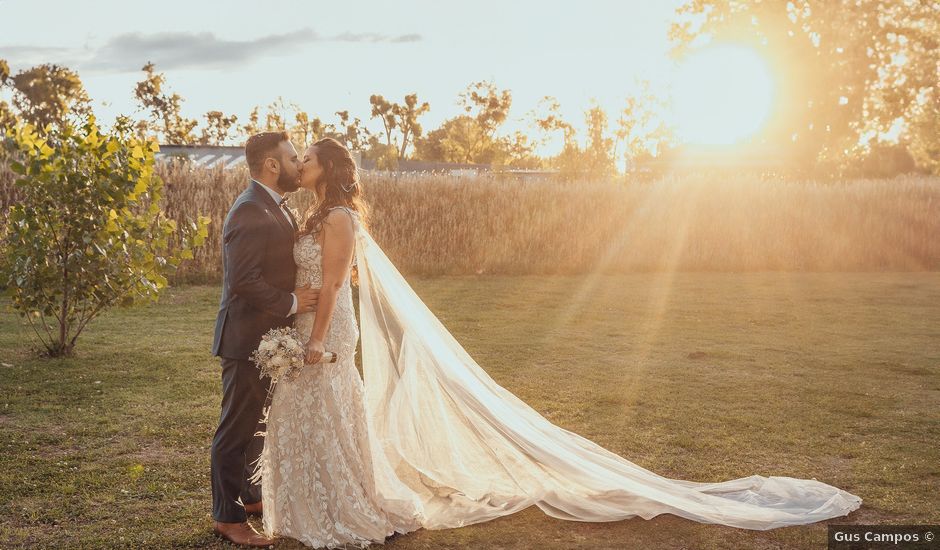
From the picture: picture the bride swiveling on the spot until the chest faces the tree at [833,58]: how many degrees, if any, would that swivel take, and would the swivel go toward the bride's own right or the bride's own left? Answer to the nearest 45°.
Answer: approximately 90° to the bride's own right

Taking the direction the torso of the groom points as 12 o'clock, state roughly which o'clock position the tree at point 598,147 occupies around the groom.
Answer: The tree is roughly at 10 o'clock from the groom.

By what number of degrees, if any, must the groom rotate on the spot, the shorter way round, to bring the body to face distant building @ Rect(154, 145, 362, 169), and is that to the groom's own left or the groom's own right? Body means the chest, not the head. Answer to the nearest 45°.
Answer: approximately 90° to the groom's own left

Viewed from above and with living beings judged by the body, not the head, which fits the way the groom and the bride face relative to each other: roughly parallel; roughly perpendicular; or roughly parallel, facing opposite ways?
roughly parallel, facing opposite ways

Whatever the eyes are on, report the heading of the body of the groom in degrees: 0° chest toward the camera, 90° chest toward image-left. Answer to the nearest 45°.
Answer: approximately 270°

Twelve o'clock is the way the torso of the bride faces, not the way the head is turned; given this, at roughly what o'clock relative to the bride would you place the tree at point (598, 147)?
The tree is roughly at 3 o'clock from the bride.

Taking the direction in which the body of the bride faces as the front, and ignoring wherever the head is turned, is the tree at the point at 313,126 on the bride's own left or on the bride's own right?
on the bride's own right

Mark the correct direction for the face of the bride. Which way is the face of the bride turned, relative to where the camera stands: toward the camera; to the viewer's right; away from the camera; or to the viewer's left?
to the viewer's left

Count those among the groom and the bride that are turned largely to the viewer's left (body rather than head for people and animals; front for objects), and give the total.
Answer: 1

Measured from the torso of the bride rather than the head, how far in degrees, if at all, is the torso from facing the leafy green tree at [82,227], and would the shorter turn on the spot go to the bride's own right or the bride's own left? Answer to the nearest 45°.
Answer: approximately 45° to the bride's own right

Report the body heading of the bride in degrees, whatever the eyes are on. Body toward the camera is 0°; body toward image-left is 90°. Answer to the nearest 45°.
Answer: approximately 90°

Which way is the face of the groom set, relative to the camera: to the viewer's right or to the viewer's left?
to the viewer's right

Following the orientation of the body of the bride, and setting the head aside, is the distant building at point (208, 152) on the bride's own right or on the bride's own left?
on the bride's own right
